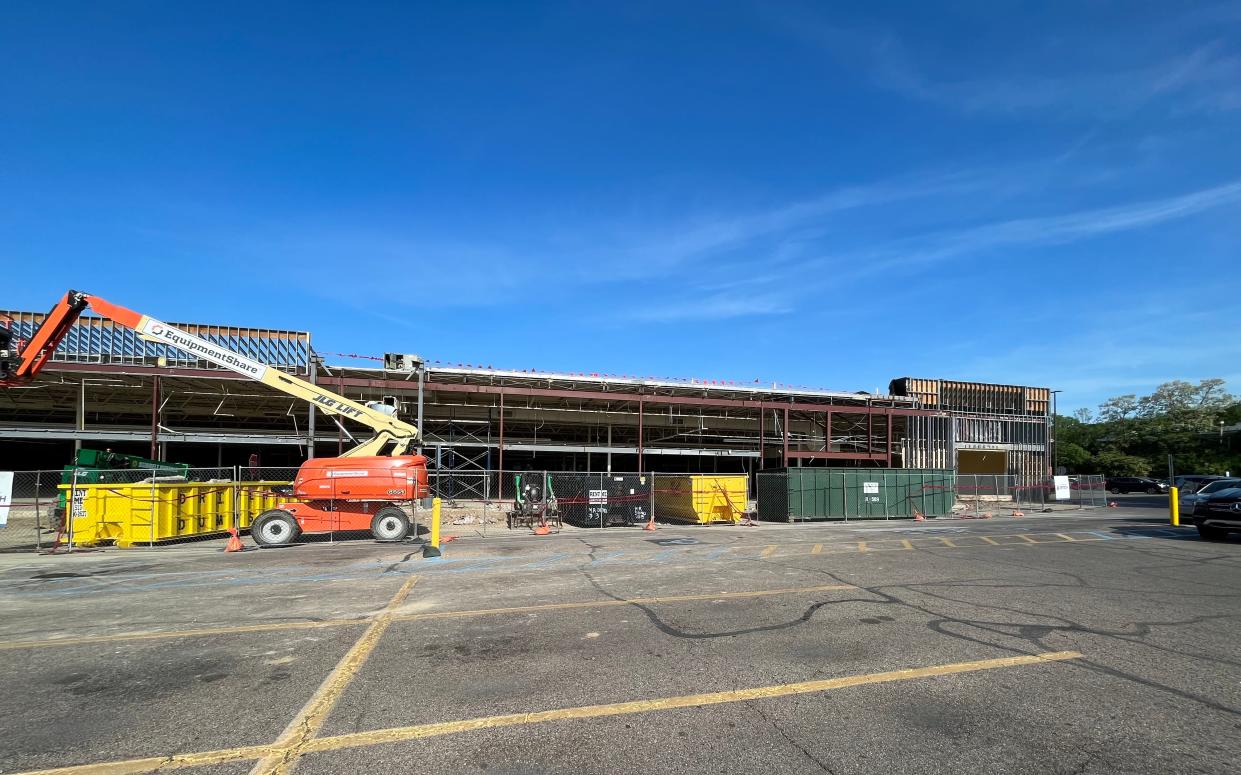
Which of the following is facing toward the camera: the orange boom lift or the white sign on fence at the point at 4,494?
the white sign on fence

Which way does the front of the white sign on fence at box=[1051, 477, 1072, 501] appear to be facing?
toward the camera

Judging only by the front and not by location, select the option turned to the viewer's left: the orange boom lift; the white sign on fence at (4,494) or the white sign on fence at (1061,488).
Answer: the orange boom lift

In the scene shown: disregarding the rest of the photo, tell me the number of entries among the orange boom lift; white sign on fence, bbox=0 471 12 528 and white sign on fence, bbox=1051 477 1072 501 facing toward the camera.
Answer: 2

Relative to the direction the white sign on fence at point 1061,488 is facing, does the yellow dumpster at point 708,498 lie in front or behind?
in front

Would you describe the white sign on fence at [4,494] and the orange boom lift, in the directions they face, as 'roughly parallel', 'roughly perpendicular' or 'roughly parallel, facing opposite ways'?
roughly perpendicular

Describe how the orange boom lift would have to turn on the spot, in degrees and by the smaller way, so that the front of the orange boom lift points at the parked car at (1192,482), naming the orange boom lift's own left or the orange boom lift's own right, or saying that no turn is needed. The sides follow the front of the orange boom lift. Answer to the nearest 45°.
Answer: approximately 180°

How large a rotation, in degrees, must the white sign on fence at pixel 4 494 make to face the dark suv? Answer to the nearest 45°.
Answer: approximately 45° to its left

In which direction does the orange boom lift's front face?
to the viewer's left

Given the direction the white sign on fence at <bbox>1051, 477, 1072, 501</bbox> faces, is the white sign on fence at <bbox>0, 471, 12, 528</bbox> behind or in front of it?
in front

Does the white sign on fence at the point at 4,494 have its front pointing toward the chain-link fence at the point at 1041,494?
no

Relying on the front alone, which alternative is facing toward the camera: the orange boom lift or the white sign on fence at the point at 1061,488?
the white sign on fence
